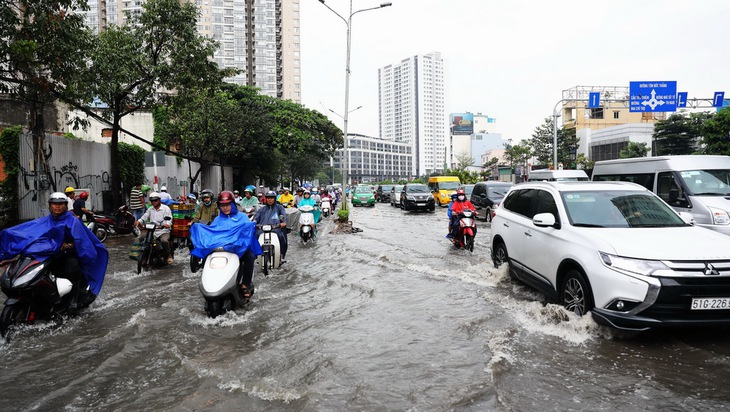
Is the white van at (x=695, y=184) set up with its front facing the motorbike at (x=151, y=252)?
no

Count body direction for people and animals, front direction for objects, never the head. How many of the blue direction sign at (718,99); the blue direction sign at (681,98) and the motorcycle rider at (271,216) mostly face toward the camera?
3

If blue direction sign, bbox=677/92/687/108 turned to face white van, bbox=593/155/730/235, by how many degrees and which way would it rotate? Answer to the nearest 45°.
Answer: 0° — it already faces it

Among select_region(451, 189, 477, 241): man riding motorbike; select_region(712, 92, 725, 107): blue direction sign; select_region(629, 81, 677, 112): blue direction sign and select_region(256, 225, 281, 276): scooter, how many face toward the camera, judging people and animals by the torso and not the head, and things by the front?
4

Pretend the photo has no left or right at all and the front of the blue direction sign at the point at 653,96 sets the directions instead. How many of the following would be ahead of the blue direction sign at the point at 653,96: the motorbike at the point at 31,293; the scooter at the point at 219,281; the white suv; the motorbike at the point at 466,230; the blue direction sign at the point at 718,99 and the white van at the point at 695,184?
5

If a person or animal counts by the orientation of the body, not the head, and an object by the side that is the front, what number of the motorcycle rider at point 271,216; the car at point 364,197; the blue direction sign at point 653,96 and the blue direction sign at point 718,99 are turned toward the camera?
4

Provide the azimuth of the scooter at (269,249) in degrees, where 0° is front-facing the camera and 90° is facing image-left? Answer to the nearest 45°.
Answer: approximately 0°

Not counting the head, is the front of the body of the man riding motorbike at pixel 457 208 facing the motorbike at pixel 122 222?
no

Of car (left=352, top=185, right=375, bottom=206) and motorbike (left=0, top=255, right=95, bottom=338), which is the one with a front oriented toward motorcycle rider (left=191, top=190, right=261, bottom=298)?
the car

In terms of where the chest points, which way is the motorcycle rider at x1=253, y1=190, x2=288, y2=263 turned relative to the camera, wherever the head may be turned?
toward the camera

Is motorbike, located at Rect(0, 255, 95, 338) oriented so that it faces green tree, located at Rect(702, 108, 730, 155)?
no

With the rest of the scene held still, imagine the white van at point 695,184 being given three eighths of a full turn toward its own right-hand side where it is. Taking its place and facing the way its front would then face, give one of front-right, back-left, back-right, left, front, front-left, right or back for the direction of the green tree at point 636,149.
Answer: right

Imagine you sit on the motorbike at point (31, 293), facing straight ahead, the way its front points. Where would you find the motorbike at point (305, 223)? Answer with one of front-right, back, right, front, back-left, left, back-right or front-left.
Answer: back

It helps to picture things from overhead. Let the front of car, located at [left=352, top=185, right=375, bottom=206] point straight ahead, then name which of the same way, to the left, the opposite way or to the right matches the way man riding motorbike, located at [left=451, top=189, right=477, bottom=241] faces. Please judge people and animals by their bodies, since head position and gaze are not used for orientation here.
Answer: the same way

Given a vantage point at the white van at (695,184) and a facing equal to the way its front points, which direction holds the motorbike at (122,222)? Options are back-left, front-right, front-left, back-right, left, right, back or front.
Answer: back-right

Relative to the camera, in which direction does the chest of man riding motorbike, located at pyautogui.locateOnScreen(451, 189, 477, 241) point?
toward the camera

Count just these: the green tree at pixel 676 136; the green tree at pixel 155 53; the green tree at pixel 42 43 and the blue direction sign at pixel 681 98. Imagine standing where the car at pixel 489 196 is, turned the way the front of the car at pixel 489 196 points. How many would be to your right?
2

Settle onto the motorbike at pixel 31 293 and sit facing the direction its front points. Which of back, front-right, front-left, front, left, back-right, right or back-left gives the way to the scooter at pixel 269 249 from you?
back
